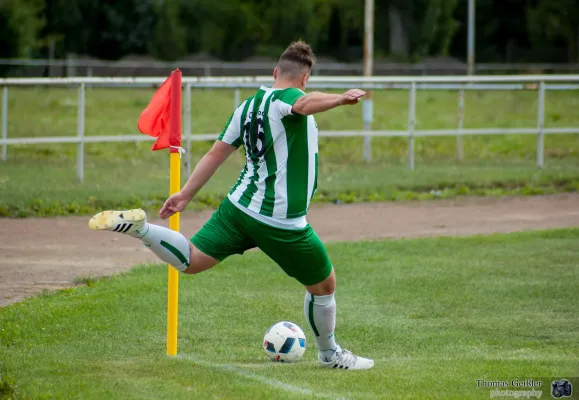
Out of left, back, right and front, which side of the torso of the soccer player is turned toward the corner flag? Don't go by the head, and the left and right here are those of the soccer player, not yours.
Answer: left

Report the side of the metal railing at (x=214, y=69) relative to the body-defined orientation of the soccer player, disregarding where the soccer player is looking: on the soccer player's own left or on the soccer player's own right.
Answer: on the soccer player's own left

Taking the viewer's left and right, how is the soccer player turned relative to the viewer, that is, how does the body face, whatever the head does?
facing away from the viewer and to the right of the viewer

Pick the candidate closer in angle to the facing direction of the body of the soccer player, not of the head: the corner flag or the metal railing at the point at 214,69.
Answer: the metal railing
